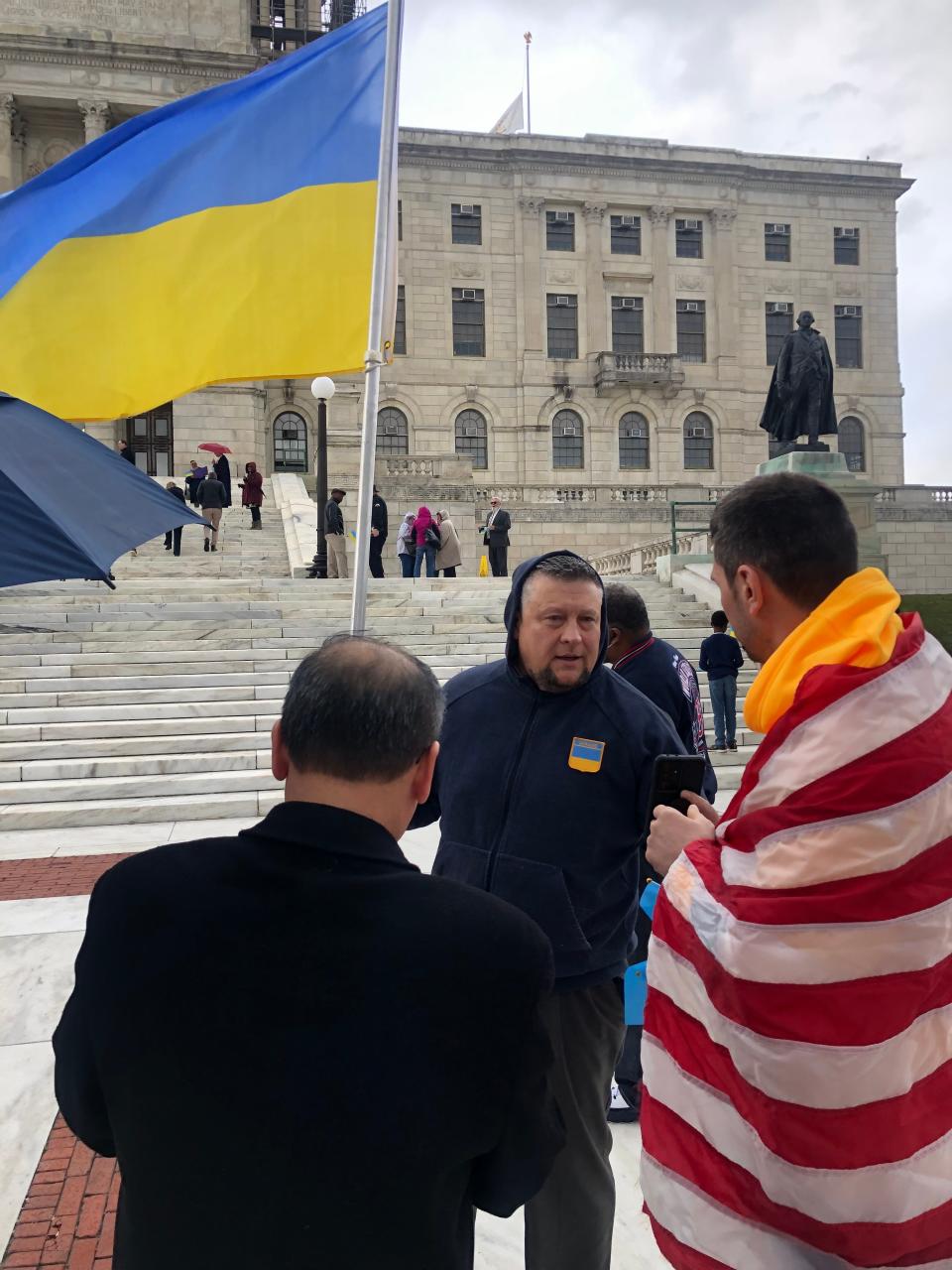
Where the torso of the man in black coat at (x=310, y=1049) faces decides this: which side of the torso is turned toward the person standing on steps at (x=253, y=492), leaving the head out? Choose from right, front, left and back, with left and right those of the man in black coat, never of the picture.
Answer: front

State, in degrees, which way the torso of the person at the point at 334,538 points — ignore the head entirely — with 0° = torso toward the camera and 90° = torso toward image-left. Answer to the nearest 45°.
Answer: approximately 270°

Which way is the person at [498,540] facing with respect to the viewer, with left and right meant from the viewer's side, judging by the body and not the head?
facing the viewer and to the left of the viewer

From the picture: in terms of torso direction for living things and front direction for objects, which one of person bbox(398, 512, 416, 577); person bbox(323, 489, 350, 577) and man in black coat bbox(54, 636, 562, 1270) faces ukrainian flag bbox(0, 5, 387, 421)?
the man in black coat

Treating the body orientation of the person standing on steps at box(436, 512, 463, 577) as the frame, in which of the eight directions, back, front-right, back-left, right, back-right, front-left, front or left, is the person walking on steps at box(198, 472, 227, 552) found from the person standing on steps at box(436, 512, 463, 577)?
front

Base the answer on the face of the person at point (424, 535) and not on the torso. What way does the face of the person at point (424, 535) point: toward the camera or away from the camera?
away from the camera

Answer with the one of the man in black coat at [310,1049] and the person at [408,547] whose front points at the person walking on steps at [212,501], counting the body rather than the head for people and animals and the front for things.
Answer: the man in black coat
